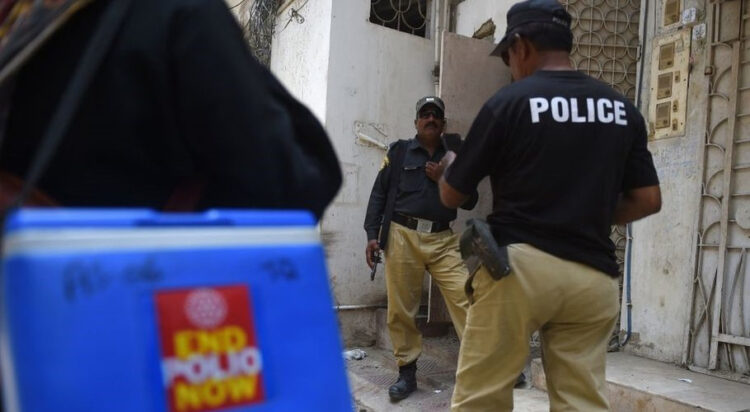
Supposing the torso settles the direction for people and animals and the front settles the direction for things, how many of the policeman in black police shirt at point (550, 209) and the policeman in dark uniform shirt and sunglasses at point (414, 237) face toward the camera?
1

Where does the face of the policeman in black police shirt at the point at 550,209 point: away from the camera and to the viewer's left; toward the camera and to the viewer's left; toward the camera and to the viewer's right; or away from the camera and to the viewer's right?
away from the camera and to the viewer's left

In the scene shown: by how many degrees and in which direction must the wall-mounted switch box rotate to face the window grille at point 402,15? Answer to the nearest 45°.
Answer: approximately 90° to its right

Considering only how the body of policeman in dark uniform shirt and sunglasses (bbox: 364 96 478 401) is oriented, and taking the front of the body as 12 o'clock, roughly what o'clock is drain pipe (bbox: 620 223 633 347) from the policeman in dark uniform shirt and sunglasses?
The drain pipe is roughly at 9 o'clock from the policeman in dark uniform shirt and sunglasses.

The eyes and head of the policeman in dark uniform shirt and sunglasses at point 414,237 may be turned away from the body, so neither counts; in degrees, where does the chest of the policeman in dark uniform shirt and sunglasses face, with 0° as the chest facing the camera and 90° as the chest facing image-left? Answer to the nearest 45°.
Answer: approximately 0°

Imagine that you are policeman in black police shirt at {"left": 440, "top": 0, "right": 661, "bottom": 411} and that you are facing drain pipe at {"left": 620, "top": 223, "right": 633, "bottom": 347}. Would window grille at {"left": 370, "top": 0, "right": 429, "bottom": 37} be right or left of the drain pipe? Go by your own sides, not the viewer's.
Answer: left

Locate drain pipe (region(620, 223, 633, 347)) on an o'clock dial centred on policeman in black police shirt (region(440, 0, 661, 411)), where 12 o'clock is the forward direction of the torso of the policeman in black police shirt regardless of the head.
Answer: The drain pipe is roughly at 2 o'clock from the policeman in black police shirt.

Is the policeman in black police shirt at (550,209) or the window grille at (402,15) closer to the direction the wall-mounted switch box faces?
the policeman in black police shirt

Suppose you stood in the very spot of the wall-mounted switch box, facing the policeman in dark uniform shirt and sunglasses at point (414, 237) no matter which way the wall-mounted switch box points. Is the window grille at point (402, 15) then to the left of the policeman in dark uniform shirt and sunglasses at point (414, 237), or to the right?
right

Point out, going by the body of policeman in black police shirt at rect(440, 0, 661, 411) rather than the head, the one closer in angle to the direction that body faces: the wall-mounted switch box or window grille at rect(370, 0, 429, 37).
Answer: the window grille

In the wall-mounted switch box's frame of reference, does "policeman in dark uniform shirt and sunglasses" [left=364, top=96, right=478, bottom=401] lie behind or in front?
in front

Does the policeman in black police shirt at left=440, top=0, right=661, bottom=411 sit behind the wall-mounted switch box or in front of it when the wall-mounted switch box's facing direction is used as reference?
in front

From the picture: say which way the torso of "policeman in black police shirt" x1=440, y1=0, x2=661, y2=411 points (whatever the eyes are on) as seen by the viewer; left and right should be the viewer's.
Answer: facing away from the viewer and to the left of the viewer
